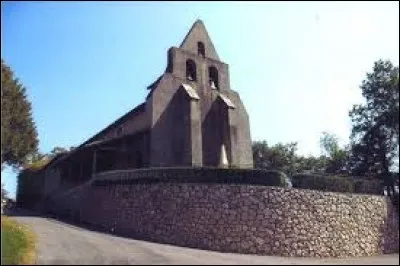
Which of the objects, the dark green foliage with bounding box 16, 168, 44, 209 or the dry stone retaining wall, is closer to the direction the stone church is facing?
the dry stone retaining wall

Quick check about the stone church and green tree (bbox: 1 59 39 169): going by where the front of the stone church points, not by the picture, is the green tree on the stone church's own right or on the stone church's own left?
on the stone church's own right

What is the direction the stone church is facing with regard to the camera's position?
facing the viewer and to the right of the viewer

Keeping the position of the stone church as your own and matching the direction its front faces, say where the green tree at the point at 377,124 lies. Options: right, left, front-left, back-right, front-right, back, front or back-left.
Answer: front-left

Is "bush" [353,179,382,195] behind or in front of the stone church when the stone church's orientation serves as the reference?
in front

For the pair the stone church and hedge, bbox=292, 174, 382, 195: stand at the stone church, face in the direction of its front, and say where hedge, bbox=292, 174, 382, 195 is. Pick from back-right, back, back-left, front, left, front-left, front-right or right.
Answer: front
